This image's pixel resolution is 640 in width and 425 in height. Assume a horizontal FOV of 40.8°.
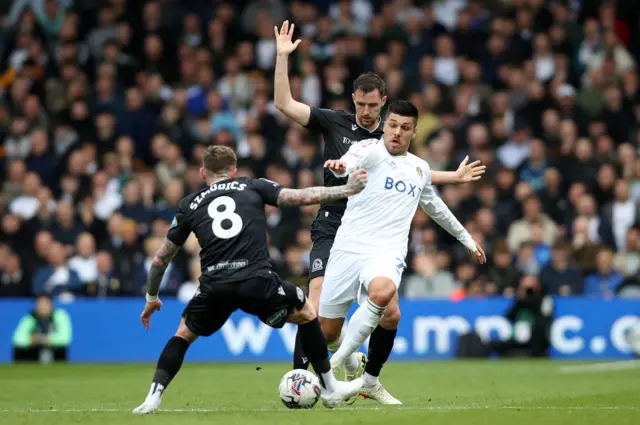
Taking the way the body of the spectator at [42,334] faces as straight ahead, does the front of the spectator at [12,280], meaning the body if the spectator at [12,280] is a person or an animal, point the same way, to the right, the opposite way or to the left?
the same way

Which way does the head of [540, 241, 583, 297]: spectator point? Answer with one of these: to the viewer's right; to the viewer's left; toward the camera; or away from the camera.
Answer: toward the camera

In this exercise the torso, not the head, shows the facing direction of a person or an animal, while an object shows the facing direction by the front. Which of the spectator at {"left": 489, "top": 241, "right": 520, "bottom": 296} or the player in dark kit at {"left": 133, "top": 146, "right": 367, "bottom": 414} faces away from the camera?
the player in dark kit

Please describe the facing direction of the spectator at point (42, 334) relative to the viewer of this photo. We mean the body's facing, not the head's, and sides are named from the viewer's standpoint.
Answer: facing the viewer

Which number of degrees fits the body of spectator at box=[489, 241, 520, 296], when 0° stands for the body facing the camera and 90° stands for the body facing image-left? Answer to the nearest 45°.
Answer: approximately 0°

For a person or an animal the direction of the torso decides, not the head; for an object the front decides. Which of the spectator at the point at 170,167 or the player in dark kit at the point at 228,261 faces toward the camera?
the spectator

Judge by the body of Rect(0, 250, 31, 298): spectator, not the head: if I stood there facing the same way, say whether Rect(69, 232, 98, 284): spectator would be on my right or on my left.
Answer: on my left

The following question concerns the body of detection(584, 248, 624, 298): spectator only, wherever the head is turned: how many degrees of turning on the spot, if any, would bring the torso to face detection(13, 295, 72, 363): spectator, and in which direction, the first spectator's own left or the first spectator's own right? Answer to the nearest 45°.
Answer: approximately 90° to the first spectator's own right

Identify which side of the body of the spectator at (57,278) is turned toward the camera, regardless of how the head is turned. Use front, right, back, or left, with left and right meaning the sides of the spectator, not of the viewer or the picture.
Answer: front

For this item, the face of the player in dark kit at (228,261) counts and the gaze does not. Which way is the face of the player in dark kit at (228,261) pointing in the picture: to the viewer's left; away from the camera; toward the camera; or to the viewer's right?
away from the camera

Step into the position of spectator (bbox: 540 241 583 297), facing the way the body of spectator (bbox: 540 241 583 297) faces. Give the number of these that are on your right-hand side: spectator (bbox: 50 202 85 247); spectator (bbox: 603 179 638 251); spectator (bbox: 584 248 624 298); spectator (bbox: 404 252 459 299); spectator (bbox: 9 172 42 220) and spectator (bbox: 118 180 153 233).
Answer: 4

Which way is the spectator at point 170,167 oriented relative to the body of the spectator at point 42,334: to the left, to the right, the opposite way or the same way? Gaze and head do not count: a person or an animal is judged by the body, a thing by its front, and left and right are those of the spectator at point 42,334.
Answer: the same way

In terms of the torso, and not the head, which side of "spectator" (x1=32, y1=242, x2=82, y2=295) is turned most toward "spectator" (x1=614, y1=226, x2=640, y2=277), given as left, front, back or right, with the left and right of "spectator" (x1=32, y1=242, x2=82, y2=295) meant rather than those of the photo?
left
